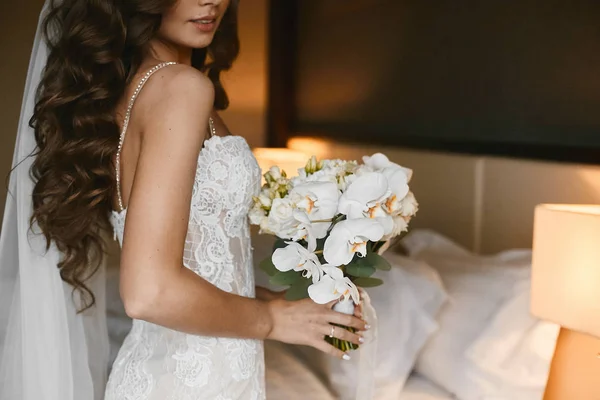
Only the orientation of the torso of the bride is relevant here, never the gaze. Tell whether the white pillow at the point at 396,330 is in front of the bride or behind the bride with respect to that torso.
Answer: in front

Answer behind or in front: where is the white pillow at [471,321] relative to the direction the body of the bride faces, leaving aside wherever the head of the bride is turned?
in front

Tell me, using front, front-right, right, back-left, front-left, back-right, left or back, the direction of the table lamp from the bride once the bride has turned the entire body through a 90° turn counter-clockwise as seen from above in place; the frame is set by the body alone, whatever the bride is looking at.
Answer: right

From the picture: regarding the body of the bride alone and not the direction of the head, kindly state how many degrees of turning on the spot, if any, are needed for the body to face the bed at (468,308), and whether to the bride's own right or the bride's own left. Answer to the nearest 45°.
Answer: approximately 45° to the bride's own left

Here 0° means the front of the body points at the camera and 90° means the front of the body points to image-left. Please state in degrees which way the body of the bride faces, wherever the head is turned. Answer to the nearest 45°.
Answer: approximately 270°

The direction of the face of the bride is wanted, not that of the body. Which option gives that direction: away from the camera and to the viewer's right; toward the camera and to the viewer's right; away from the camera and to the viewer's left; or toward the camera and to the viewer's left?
toward the camera and to the viewer's right

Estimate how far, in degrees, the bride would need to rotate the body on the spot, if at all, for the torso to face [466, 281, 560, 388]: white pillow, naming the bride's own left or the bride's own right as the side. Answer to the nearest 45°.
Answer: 0° — they already face it
